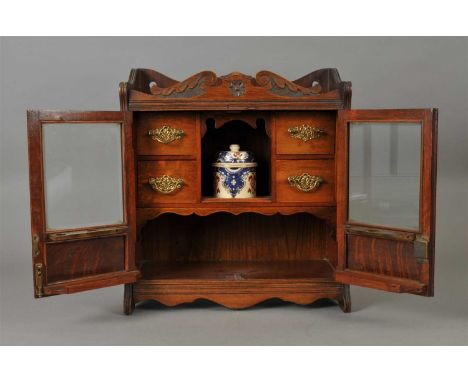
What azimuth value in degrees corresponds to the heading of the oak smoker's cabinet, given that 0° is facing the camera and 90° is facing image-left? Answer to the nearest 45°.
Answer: approximately 0°
